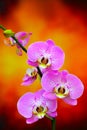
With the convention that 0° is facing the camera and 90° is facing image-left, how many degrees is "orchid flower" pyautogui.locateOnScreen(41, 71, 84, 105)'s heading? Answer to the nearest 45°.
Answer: approximately 0°

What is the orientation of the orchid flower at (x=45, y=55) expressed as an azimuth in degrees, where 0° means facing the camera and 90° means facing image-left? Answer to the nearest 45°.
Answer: approximately 0°

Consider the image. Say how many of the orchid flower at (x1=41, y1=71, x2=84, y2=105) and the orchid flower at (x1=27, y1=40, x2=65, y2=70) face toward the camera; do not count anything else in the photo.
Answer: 2
